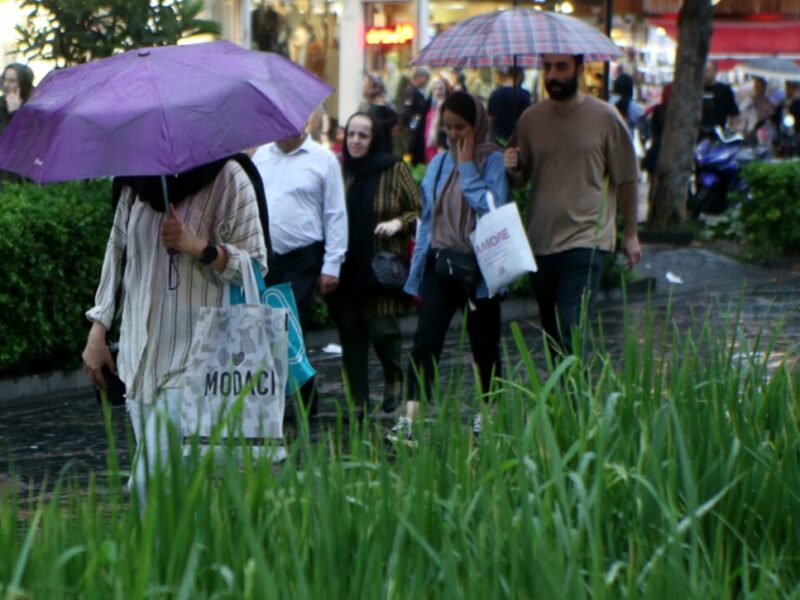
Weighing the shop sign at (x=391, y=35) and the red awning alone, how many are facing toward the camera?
2

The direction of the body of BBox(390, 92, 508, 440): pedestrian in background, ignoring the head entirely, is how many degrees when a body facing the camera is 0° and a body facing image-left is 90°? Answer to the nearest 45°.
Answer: approximately 45°

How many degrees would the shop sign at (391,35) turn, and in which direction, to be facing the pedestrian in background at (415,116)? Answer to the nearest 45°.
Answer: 0° — it already faces them

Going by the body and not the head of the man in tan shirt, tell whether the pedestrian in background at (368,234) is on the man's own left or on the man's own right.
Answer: on the man's own right

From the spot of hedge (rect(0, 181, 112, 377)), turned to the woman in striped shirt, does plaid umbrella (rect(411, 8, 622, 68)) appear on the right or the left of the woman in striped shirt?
left
